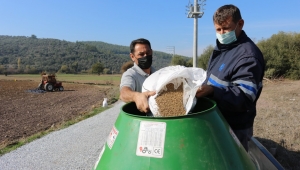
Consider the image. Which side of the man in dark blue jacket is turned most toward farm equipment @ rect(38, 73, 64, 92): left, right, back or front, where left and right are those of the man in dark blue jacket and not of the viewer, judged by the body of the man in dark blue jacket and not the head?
right

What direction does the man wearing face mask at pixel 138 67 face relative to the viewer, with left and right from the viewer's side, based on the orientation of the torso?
facing the viewer and to the right of the viewer

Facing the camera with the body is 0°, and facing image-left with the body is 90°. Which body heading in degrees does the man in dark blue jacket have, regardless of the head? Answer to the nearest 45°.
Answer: approximately 45°

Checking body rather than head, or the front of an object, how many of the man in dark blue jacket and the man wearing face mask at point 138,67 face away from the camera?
0

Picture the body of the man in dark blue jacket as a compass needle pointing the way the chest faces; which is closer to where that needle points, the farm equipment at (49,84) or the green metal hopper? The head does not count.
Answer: the green metal hopper

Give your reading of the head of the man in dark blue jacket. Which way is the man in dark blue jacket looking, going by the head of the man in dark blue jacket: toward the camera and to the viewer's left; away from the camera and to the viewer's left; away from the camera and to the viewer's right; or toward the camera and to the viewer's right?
toward the camera and to the viewer's left

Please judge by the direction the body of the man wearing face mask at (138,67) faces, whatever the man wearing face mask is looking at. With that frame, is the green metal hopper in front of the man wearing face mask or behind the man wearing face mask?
in front

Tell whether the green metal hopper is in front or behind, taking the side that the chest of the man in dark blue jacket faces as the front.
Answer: in front

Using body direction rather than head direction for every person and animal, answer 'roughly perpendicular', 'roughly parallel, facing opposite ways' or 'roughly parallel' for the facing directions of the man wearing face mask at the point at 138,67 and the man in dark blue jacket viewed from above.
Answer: roughly perpendicular
